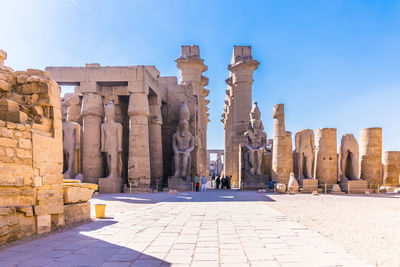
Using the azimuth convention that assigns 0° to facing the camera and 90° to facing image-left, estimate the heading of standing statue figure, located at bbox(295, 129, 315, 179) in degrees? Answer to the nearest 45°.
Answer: approximately 0°

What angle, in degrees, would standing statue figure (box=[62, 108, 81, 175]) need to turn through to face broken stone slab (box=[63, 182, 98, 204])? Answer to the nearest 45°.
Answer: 0° — it already faces it

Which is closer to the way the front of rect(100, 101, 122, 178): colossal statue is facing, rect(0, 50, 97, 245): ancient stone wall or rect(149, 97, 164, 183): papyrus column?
the ancient stone wall

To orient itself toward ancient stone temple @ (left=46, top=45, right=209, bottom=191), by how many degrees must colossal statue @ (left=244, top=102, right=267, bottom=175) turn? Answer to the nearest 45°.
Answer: approximately 45° to its right

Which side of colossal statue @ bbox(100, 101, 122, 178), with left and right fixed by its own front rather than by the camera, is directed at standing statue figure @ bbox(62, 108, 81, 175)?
right

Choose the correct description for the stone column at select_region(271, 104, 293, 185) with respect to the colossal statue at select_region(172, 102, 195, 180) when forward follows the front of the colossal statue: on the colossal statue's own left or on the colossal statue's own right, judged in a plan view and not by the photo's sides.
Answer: on the colossal statue's own left
